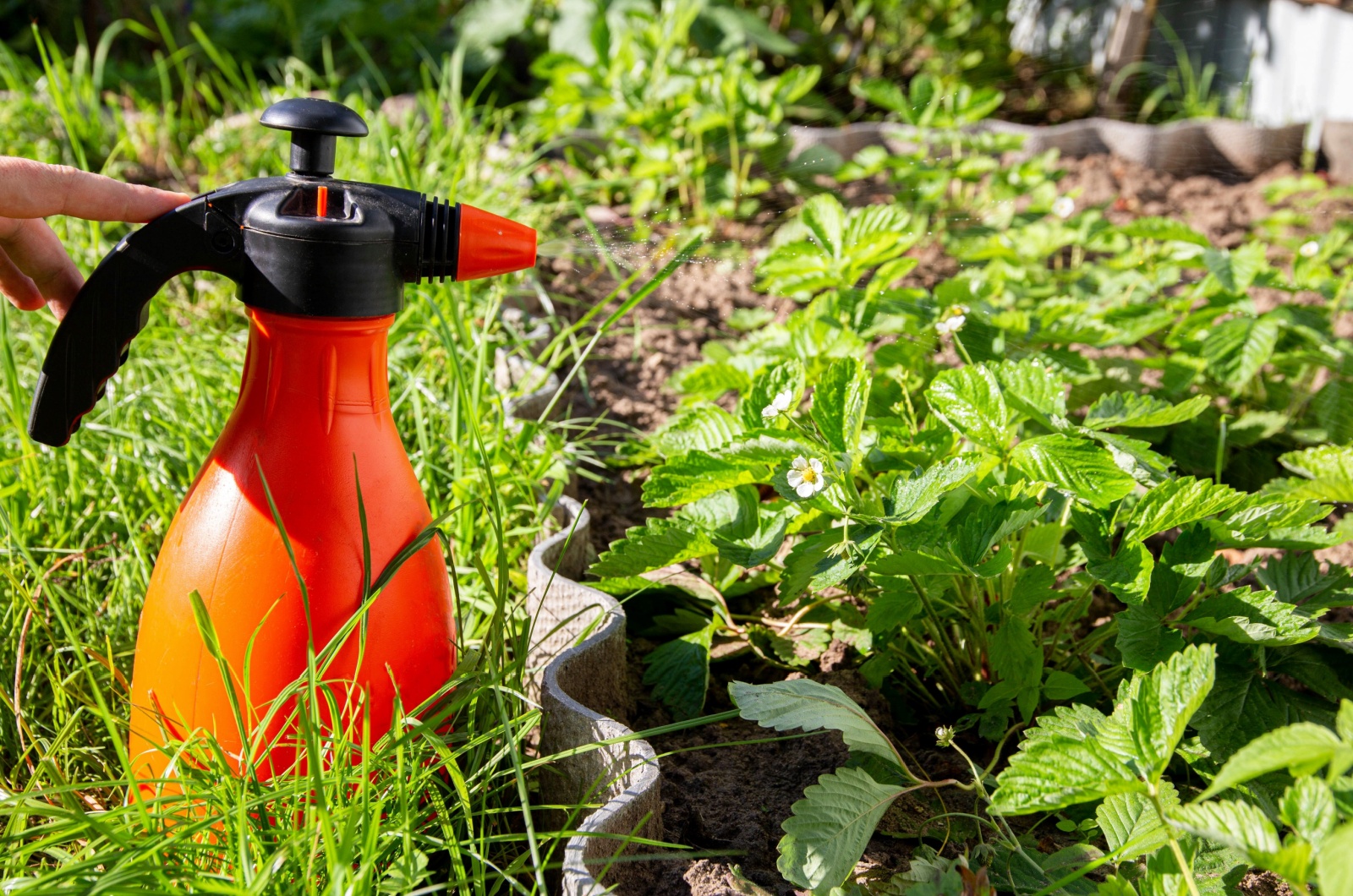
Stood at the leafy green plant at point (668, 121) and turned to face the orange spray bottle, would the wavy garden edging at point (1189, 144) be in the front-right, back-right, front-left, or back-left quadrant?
back-left

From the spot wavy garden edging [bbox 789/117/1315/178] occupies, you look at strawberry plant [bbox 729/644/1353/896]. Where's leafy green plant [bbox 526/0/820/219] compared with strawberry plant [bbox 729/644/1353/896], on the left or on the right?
right

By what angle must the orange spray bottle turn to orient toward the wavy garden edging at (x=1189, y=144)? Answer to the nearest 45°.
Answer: approximately 45° to its left

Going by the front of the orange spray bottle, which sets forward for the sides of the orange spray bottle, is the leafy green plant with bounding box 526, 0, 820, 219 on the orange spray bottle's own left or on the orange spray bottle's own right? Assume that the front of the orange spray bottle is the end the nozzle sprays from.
on the orange spray bottle's own left

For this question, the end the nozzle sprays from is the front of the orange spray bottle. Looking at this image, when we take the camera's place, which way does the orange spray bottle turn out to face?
facing to the right of the viewer
